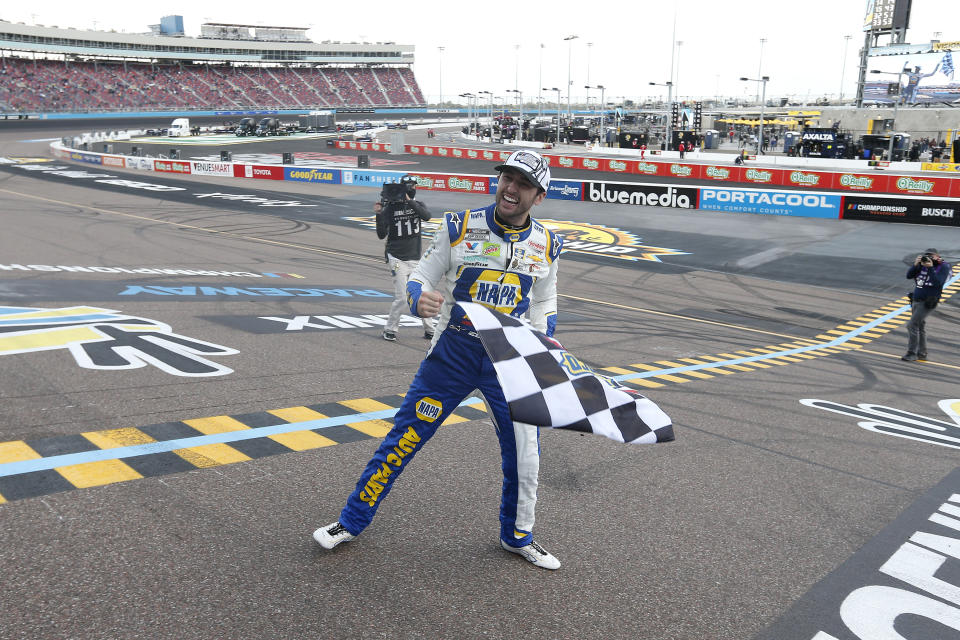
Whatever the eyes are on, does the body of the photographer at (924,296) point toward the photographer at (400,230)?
yes

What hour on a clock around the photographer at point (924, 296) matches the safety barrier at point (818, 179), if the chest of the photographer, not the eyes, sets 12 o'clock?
The safety barrier is roughly at 4 o'clock from the photographer.

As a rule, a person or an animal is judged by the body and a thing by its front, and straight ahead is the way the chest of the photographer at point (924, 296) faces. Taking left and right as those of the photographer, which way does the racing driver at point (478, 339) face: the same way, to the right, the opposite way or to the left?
to the left

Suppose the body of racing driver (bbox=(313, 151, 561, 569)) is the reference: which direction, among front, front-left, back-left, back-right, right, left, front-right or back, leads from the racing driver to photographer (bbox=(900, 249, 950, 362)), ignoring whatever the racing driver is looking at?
back-left

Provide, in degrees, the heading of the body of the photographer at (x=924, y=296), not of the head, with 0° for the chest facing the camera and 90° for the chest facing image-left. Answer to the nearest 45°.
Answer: approximately 45°

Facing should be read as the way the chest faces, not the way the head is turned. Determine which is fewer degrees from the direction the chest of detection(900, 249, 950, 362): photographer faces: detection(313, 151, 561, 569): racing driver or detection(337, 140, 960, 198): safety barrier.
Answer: the racing driver

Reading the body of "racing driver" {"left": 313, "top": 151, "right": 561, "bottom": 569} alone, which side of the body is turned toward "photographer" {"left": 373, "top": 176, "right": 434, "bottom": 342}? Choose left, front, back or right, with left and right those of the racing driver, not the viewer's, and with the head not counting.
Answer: back

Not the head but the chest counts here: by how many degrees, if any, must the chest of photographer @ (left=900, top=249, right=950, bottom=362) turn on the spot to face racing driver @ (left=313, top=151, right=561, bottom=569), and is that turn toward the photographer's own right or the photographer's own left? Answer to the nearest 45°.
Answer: approximately 45° to the photographer's own left

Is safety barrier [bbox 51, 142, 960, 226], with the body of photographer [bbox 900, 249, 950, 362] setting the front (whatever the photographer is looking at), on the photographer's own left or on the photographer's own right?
on the photographer's own right

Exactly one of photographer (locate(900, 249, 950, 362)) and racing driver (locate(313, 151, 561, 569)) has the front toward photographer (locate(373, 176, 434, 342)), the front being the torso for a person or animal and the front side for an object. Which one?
photographer (locate(900, 249, 950, 362))

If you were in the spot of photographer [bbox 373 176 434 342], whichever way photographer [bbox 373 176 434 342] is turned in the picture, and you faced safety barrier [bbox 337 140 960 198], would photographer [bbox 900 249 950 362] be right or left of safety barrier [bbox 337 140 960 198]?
right
